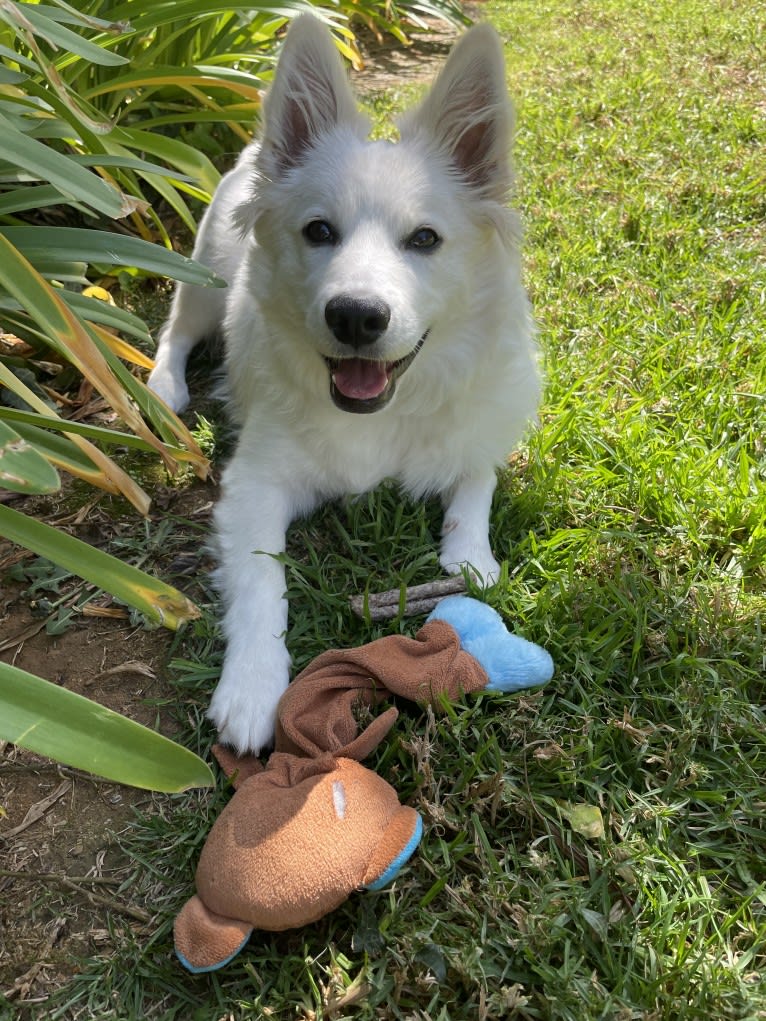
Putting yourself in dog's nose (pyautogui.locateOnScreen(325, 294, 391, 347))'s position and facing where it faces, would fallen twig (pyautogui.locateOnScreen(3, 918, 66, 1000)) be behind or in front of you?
in front

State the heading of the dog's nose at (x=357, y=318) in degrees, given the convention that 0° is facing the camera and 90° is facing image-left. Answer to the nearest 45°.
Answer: approximately 0°

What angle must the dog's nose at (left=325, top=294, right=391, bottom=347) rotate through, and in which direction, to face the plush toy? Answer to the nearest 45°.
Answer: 0° — it already faces it

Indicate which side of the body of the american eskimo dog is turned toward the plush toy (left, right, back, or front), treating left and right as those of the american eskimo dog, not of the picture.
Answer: front

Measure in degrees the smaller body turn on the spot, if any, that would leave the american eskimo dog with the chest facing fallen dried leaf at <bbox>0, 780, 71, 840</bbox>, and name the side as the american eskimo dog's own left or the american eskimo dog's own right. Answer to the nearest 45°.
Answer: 0° — it already faces it
